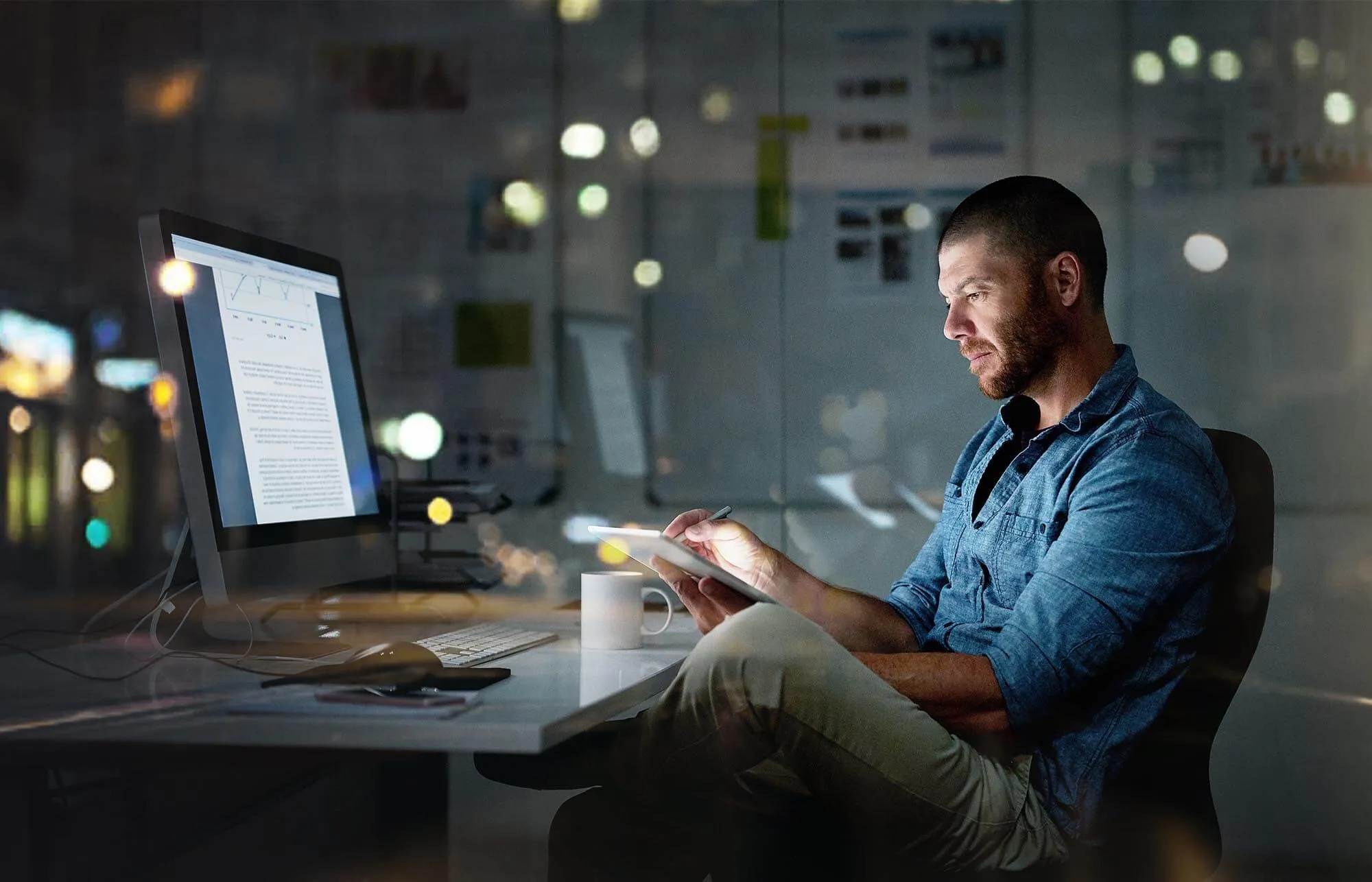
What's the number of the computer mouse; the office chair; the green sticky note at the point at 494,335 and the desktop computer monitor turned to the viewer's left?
2

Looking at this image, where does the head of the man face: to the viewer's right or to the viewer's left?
to the viewer's left

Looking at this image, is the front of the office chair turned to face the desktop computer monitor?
yes

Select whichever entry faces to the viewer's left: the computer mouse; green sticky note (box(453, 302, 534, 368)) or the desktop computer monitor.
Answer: the computer mouse

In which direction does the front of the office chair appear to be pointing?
to the viewer's left

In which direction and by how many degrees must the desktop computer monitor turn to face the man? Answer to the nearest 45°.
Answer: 0° — it already faces them

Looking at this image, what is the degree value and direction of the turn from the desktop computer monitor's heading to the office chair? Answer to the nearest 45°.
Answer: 0° — it already faces it

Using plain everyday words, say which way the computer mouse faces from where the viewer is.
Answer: facing to the left of the viewer

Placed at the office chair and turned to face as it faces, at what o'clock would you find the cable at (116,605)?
The cable is roughly at 12 o'clock from the office chair.

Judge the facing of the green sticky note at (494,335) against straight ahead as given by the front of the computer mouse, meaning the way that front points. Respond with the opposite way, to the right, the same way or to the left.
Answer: to the left
